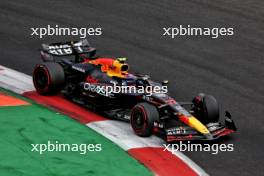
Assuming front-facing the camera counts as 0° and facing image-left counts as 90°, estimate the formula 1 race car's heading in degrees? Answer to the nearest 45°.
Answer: approximately 315°
